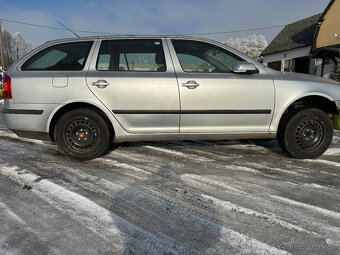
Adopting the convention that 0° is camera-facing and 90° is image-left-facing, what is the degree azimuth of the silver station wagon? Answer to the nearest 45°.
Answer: approximately 270°

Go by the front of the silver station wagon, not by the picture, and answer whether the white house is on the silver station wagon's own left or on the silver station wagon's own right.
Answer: on the silver station wagon's own left
